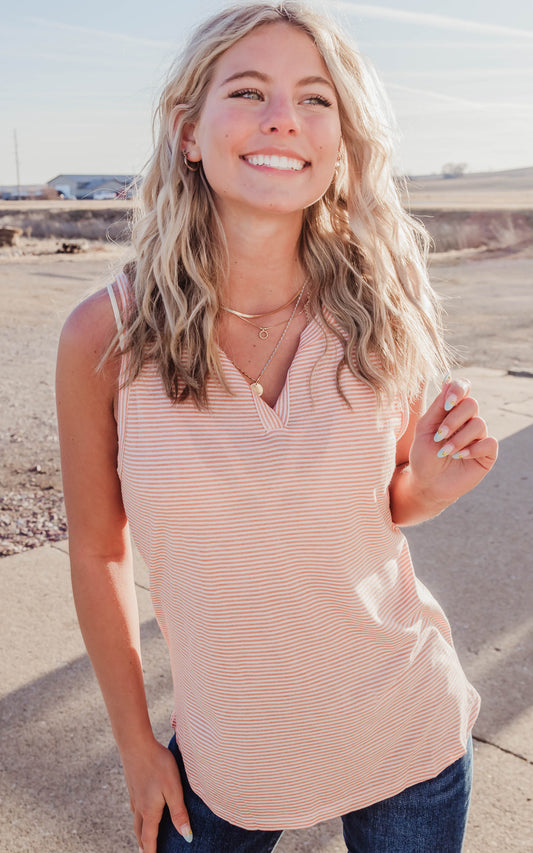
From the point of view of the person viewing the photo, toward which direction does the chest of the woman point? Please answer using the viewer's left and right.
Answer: facing the viewer

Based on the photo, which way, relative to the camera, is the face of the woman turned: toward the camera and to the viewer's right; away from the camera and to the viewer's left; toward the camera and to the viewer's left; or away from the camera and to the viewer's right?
toward the camera and to the viewer's right
